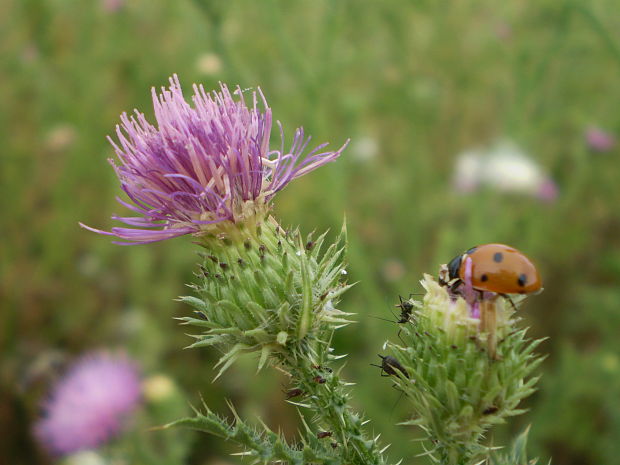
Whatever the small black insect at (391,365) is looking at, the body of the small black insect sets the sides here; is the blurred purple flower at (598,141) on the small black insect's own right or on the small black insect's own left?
on the small black insect's own right

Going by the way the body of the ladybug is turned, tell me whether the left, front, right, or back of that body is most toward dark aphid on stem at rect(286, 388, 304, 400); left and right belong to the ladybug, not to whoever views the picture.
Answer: front

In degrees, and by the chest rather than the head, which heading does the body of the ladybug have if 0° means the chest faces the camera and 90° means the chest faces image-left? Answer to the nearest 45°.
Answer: approximately 90°

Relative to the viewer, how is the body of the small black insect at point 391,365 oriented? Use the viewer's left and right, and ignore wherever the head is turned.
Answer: facing to the left of the viewer

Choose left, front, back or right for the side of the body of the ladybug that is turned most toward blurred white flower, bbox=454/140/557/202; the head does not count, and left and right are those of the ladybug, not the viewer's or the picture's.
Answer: right

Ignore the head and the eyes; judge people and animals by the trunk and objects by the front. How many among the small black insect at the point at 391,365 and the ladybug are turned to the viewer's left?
2
